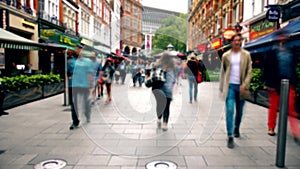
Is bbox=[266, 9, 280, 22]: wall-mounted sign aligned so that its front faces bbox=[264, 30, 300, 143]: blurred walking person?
yes

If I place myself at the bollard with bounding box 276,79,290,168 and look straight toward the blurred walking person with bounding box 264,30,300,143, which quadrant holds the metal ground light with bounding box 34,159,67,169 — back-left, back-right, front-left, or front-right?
back-left

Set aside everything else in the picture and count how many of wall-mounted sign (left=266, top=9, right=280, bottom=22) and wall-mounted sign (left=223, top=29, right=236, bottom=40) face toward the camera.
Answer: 2

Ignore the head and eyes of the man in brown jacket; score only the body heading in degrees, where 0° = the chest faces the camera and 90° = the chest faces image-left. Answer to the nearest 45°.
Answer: approximately 0°

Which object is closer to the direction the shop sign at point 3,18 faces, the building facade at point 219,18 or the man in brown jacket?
the man in brown jacket

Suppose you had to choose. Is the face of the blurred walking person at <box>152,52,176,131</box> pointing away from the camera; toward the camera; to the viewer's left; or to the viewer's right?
away from the camera

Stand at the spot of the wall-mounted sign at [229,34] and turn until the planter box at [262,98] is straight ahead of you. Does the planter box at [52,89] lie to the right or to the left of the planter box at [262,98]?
right

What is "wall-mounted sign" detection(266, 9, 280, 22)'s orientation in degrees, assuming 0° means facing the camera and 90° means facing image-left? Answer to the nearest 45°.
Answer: approximately 0°
